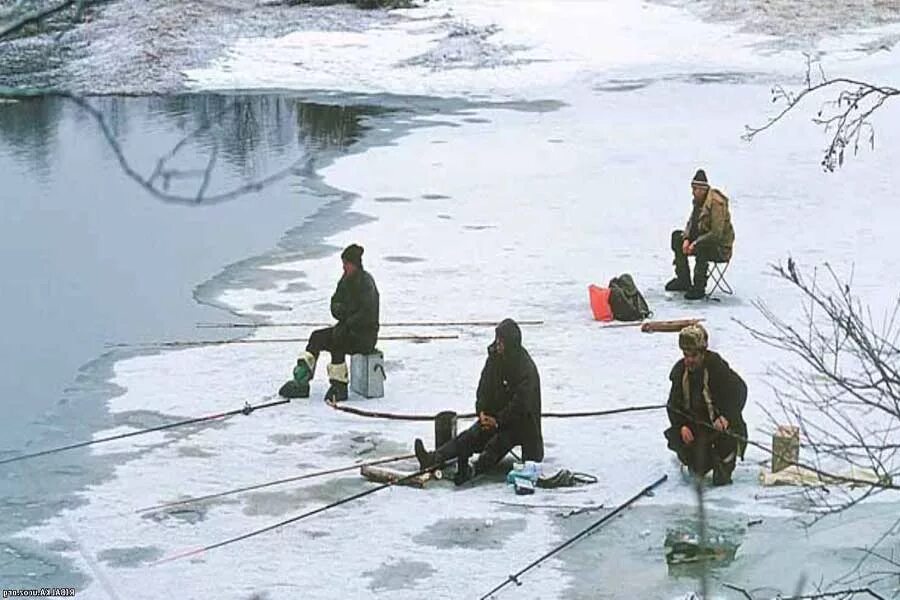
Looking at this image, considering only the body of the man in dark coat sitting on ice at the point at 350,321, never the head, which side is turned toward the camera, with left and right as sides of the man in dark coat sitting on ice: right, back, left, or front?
left

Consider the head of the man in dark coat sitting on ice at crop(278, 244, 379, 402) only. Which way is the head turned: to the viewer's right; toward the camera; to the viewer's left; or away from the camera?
to the viewer's left

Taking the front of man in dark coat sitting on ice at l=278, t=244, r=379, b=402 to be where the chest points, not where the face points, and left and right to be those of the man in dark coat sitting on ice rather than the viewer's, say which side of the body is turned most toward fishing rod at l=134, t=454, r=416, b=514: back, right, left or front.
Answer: left

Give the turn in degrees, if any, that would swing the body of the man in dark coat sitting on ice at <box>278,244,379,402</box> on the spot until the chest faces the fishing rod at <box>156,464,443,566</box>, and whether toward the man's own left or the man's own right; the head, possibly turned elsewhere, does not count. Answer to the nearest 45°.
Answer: approximately 90° to the man's own left

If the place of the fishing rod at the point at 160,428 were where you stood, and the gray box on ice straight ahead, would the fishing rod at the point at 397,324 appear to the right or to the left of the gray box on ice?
left

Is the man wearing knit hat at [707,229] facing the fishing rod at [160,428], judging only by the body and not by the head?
yes

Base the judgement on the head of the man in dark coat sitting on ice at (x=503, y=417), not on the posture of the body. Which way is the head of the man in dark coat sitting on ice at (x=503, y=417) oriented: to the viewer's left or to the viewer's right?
to the viewer's left
